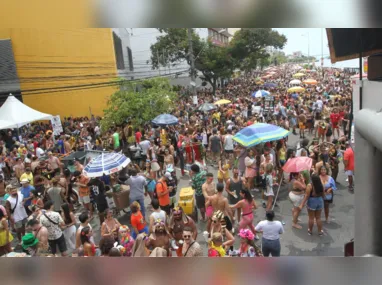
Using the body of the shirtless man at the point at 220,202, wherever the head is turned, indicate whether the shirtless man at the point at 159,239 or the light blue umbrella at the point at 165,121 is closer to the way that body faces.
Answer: the light blue umbrella

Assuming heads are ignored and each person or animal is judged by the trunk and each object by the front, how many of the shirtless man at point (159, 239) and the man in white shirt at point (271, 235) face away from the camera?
1

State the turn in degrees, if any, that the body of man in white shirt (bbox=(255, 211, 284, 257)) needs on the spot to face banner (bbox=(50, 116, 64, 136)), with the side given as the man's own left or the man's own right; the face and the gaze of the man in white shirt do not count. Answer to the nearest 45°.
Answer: approximately 45° to the man's own left

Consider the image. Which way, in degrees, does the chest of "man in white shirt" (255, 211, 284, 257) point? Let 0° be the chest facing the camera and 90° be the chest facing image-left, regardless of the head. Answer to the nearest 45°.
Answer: approximately 180°

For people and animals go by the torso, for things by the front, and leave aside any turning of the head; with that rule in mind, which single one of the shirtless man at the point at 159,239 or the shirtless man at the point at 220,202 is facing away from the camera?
the shirtless man at the point at 220,202

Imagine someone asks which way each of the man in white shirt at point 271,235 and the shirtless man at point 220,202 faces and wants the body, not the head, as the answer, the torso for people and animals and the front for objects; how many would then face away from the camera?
2

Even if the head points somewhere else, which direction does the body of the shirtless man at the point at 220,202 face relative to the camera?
away from the camera

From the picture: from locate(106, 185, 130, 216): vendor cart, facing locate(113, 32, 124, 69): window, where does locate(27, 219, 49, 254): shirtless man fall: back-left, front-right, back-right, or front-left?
back-left

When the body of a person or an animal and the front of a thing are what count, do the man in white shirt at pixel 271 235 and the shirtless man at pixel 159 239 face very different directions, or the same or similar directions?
very different directions

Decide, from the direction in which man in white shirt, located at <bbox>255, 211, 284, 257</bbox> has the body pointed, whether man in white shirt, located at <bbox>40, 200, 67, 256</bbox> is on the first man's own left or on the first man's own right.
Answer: on the first man's own left

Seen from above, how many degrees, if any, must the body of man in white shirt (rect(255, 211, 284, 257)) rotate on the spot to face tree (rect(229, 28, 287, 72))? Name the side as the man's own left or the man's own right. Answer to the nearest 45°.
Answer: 0° — they already face it
